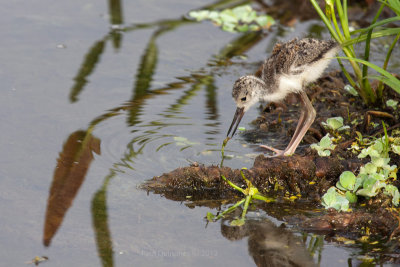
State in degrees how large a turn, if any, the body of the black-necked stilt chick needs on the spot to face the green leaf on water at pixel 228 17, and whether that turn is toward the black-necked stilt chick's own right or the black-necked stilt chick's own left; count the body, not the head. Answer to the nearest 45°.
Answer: approximately 90° to the black-necked stilt chick's own right

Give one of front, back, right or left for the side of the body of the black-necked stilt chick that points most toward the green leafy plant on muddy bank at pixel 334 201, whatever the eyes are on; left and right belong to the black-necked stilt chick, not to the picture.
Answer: left

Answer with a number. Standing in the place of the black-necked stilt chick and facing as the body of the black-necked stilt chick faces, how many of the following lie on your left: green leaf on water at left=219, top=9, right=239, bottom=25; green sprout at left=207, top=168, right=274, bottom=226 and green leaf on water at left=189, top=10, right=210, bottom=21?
1

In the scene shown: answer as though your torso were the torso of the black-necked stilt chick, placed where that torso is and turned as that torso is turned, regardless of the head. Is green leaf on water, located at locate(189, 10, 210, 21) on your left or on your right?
on your right

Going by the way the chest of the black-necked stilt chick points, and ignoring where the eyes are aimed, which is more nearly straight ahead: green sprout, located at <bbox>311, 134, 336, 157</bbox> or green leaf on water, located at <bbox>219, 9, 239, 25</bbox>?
the green leaf on water

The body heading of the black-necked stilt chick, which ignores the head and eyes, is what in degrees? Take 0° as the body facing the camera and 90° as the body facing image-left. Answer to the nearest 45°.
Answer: approximately 90°

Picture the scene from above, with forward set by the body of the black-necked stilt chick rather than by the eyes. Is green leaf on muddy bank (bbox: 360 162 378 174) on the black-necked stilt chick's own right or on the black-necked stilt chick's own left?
on the black-necked stilt chick's own left

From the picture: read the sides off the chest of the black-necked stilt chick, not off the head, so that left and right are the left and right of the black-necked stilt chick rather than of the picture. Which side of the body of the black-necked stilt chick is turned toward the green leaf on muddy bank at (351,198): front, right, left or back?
left

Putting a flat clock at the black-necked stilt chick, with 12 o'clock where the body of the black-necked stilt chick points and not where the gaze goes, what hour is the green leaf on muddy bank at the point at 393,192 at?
The green leaf on muddy bank is roughly at 8 o'clock from the black-necked stilt chick.
